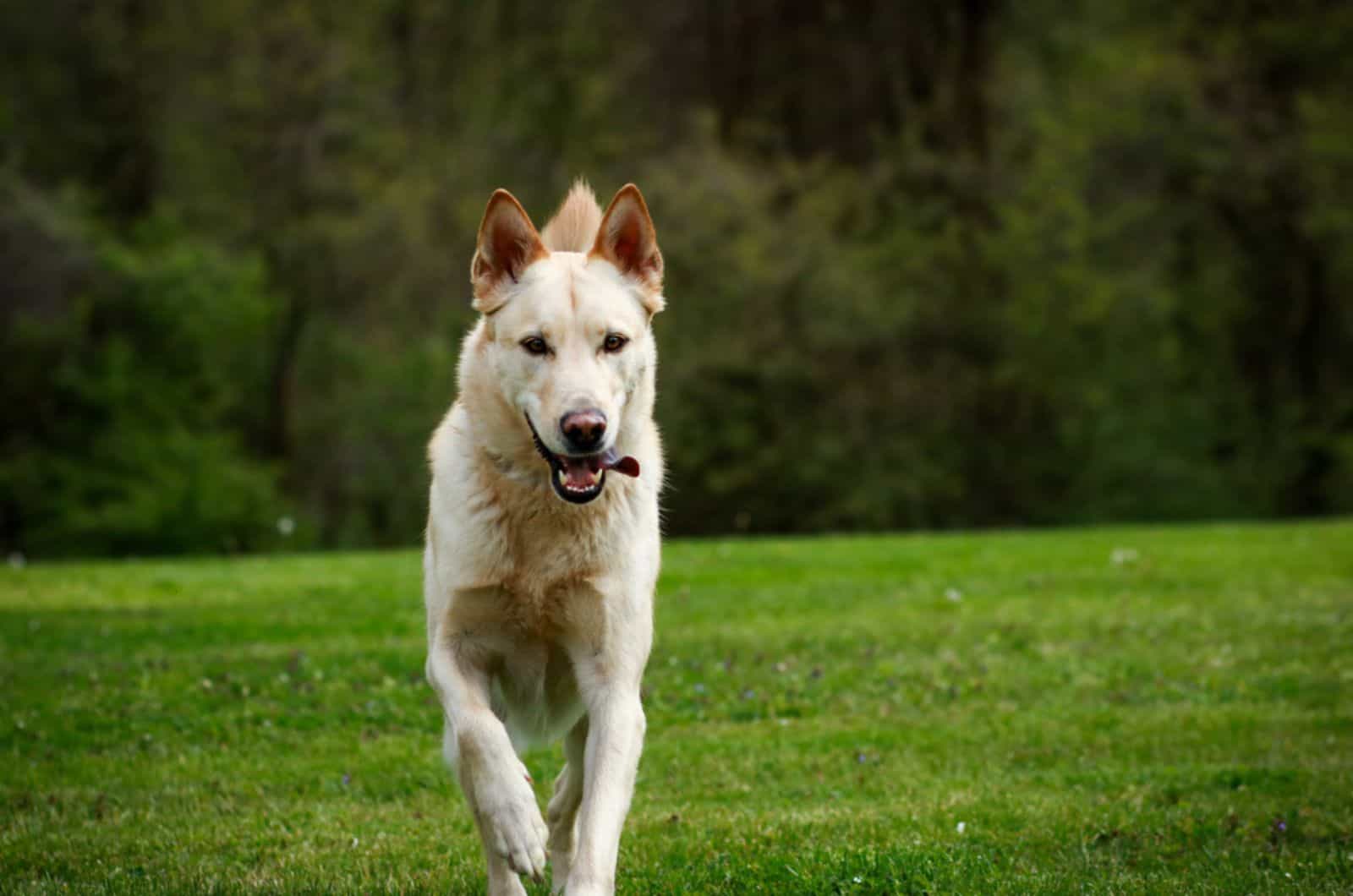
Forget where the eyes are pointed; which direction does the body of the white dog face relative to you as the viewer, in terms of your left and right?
facing the viewer

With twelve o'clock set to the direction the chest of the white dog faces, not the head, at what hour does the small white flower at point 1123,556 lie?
The small white flower is roughly at 7 o'clock from the white dog.
